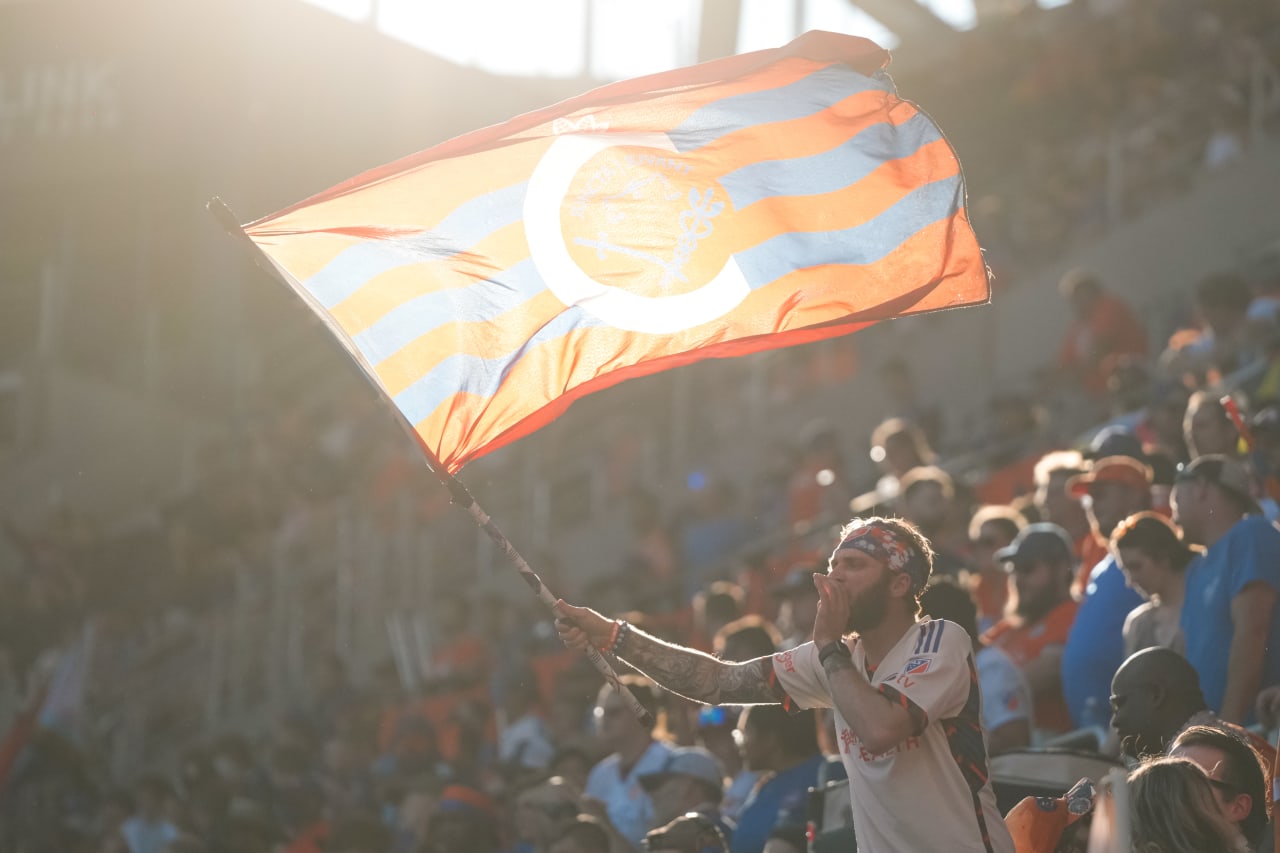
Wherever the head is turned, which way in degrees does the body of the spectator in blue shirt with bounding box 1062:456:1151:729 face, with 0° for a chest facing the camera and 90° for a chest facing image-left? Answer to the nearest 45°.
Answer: approximately 90°

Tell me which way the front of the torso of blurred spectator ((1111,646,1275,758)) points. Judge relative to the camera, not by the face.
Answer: to the viewer's left

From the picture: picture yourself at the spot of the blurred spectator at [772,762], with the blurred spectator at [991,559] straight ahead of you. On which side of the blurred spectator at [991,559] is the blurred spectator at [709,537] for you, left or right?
left

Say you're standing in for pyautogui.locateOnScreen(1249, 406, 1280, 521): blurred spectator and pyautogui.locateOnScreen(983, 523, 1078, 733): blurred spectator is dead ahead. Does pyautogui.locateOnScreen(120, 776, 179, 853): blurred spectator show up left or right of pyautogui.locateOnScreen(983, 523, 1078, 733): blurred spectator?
right

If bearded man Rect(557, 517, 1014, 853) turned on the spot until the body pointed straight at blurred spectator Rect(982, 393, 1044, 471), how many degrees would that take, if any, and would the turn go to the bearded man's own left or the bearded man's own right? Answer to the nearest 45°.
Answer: approximately 135° to the bearded man's own right

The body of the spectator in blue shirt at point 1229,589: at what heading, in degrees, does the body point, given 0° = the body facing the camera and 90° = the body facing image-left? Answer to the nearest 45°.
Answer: approximately 90°

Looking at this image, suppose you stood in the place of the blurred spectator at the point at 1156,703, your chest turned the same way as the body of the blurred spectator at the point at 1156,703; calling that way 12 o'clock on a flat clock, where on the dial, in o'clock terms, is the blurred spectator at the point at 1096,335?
the blurred spectator at the point at 1096,335 is roughly at 3 o'clock from the blurred spectator at the point at 1156,703.

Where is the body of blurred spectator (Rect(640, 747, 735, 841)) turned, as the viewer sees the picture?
to the viewer's left

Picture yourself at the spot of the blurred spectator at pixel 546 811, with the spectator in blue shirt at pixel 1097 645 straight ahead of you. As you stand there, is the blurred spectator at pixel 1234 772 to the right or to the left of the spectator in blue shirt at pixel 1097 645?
right
